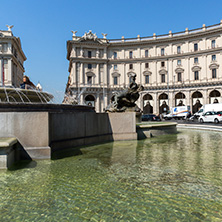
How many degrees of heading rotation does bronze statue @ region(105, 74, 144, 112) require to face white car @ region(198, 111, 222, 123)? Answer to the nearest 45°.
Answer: approximately 45° to its left

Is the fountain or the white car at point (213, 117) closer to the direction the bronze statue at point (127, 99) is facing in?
the white car

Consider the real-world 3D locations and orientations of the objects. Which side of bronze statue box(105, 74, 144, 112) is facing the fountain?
back

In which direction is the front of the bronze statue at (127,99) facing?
to the viewer's right
